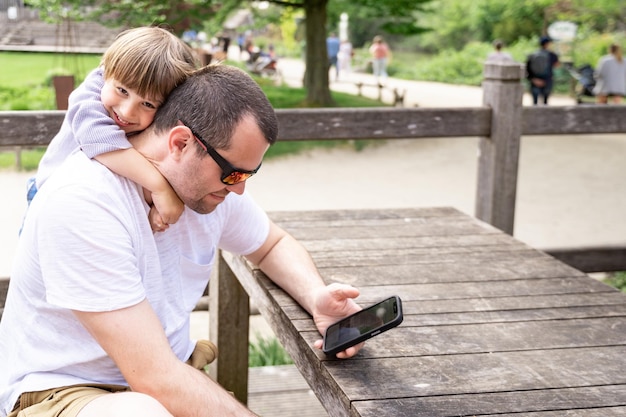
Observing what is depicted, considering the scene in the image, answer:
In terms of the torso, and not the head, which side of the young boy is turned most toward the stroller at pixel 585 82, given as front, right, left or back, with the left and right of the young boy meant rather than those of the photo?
left

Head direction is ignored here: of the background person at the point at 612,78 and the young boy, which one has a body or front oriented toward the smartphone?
the young boy

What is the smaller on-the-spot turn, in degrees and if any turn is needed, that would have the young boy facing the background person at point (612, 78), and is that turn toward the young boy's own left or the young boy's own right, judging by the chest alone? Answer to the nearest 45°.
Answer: approximately 90° to the young boy's own left

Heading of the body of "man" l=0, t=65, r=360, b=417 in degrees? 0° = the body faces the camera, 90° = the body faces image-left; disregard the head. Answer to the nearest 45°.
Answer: approximately 315°

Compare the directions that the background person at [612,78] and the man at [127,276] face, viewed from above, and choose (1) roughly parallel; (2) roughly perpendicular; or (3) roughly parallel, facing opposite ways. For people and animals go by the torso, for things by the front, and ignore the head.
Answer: roughly perpendicular

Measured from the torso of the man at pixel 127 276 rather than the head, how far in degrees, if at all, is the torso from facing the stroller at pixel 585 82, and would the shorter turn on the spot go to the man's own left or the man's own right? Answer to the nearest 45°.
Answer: approximately 90° to the man's own left
